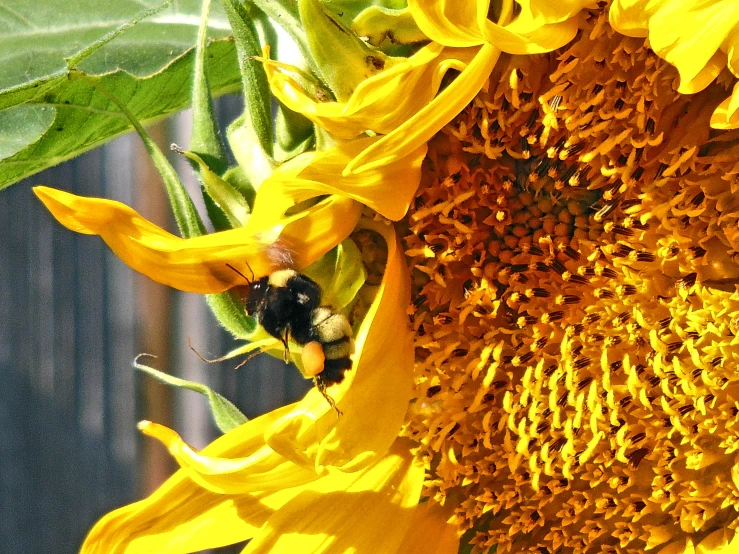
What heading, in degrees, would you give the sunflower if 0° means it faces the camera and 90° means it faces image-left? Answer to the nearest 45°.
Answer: approximately 0°
